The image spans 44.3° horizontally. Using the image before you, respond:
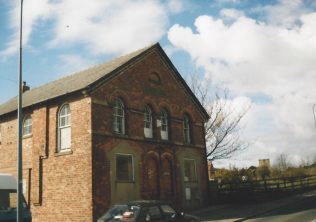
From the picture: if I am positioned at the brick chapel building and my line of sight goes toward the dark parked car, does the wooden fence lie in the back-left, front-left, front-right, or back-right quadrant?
back-left

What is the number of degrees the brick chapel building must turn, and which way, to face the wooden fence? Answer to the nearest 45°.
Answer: approximately 90° to its left

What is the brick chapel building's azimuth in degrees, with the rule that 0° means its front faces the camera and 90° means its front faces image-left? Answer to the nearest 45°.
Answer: approximately 315°

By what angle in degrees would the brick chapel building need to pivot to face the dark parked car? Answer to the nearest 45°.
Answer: approximately 45° to its right

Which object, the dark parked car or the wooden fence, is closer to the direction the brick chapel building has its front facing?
the dark parked car
